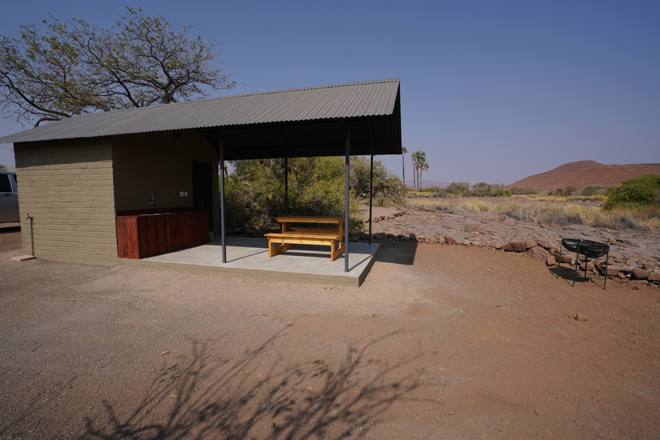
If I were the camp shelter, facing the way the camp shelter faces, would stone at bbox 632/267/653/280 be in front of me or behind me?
in front

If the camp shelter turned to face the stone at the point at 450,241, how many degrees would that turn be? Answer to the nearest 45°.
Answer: approximately 45° to its left

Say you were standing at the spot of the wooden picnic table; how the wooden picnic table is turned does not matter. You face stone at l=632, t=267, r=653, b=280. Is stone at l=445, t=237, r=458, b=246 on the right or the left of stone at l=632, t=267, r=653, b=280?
left

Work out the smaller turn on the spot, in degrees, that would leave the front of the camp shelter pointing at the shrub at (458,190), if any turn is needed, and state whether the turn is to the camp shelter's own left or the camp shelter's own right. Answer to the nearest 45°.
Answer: approximately 90° to the camp shelter's own left

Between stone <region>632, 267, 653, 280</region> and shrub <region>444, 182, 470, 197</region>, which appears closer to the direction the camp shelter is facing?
the stone

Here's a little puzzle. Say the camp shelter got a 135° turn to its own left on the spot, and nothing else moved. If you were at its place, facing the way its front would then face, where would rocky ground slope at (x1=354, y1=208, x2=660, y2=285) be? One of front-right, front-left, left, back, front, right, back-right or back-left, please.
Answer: right
